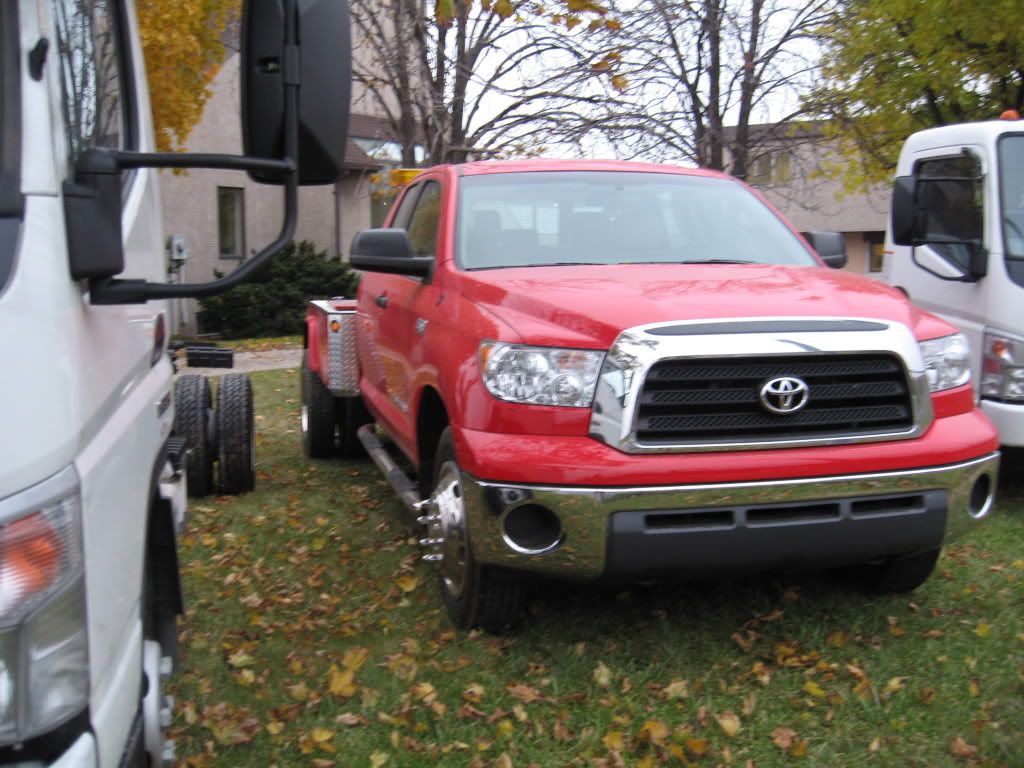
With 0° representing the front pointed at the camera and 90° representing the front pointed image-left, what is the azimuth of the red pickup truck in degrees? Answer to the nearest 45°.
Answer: approximately 315°

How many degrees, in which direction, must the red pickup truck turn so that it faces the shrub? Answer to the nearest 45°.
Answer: approximately 180°

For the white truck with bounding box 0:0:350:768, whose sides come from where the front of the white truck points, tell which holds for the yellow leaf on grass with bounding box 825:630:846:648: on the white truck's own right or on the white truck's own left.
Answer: on the white truck's own left

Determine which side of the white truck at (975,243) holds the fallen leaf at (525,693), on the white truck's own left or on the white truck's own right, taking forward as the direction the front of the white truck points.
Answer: on the white truck's own right

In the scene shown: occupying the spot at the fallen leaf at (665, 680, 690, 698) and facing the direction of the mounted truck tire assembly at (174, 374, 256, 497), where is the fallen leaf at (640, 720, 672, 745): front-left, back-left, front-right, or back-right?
back-left

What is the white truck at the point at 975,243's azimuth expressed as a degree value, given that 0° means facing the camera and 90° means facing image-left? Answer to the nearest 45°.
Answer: approximately 315°

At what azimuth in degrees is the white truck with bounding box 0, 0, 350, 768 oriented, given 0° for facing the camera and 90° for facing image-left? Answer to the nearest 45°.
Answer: approximately 0°
